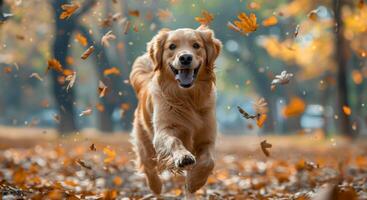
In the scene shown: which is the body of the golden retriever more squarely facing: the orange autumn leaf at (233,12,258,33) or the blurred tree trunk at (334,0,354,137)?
the orange autumn leaf

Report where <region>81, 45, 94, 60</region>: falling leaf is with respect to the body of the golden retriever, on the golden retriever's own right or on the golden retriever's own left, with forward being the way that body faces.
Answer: on the golden retriever's own right

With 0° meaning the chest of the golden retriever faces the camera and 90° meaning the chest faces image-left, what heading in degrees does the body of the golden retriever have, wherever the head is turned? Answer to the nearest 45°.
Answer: approximately 0°

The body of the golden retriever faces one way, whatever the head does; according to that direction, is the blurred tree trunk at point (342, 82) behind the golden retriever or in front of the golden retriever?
behind

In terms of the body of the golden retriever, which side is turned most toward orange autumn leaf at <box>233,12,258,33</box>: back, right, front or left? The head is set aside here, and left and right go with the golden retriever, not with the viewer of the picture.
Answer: left
